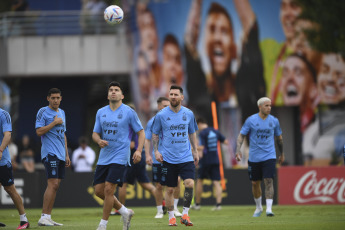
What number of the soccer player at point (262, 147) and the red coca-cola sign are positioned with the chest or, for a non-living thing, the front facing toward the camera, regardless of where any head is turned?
2

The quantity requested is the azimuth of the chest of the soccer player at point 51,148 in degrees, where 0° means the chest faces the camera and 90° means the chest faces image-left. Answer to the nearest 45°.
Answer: approximately 315°

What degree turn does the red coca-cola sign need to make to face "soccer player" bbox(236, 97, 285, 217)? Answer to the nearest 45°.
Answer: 0° — it already faces them

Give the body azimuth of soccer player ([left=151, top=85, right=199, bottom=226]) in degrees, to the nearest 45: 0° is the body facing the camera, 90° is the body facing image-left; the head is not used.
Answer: approximately 0°

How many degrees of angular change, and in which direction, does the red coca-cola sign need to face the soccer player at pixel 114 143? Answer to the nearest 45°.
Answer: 0° — it already faces them

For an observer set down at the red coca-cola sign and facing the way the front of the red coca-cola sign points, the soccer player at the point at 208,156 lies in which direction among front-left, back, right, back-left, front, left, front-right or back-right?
front-right

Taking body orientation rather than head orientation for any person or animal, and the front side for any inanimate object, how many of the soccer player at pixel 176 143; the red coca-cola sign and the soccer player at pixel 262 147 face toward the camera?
3

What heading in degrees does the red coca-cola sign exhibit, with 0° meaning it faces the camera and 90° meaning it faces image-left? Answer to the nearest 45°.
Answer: approximately 0°

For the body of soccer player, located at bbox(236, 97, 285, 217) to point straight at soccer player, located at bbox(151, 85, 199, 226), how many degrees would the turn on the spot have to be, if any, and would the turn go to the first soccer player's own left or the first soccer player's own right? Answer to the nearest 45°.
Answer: approximately 45° to the first soccer player's own right
